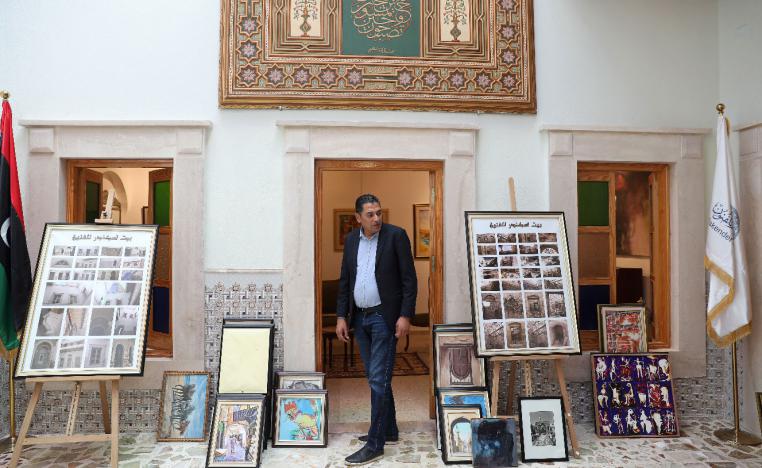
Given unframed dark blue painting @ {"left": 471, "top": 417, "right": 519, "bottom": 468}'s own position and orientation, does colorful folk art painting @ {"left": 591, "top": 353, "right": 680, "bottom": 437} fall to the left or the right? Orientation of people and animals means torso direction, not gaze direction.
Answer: on its left

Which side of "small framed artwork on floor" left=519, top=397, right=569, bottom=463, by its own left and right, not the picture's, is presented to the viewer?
front

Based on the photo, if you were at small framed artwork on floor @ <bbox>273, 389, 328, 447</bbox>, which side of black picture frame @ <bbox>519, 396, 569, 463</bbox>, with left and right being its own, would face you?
right

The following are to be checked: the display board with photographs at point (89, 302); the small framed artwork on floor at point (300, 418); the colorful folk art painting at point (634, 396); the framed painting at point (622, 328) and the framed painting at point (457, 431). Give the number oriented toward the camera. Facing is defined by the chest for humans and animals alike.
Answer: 5

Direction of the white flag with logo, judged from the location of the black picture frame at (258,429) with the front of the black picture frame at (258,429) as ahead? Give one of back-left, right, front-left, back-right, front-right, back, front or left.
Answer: left

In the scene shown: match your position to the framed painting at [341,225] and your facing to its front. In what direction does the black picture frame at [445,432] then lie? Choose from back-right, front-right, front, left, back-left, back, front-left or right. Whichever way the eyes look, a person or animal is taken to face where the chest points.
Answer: front

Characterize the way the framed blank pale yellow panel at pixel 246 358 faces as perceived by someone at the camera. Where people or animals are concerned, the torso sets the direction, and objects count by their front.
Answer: facing the viewer

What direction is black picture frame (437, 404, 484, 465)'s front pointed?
toward the camera

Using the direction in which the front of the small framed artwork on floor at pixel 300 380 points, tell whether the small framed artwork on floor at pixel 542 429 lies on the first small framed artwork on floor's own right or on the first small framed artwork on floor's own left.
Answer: on the first small framed artwork on floor's own left

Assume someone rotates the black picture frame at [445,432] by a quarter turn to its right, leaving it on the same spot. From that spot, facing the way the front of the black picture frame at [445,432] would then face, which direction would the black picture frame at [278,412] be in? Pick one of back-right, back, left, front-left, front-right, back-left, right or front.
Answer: front

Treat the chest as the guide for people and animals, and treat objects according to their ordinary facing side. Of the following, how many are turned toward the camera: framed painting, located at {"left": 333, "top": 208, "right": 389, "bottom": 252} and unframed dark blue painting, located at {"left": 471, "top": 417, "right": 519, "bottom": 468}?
2

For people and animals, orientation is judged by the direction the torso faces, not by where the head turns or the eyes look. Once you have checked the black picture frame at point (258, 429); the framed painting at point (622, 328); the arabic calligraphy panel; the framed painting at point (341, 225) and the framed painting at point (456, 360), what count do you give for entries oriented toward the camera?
5

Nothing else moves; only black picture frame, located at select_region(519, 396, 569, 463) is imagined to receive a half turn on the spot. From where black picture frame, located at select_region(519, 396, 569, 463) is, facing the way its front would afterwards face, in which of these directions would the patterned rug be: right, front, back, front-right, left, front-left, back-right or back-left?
front-left

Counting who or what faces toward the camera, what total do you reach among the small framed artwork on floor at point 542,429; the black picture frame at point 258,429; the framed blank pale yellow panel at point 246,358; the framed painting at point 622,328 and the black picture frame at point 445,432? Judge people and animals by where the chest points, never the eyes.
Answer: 5
